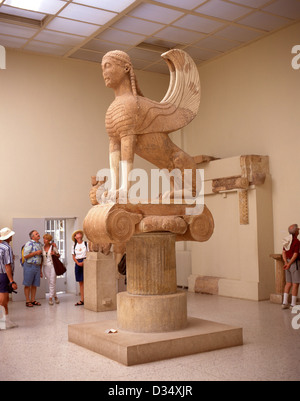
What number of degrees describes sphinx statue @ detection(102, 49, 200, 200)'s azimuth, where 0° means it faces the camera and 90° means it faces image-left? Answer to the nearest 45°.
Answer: approximately 45°

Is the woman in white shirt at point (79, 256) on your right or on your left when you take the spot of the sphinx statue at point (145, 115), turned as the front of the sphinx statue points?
on your right

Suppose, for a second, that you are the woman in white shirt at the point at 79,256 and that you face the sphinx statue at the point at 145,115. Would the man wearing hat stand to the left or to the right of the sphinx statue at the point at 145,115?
right

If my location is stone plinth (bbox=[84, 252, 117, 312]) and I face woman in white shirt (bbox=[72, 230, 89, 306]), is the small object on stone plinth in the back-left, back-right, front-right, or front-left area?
back-left

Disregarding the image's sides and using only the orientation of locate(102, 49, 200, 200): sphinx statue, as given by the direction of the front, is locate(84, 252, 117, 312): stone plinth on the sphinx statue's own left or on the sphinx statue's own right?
on the sphinx statue's own right
